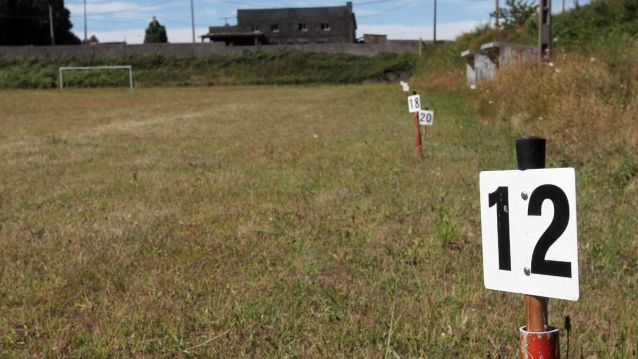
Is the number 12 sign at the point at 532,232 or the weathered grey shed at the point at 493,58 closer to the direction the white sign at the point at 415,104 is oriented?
the number 12 sign

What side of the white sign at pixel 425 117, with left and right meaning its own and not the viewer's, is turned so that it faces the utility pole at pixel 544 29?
back

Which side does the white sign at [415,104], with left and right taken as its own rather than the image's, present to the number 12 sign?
front

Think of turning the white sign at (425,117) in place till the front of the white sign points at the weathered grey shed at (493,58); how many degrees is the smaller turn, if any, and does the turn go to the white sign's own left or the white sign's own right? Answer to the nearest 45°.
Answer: approximately 180°

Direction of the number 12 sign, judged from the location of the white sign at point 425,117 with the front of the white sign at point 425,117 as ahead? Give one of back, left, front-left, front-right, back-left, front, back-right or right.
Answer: front

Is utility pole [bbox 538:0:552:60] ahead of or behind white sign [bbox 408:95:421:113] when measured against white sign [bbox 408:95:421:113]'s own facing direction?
behind

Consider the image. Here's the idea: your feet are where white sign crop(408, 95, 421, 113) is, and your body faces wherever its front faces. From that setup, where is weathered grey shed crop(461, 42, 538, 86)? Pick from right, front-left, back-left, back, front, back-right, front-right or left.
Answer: back

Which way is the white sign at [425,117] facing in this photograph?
toward the camera

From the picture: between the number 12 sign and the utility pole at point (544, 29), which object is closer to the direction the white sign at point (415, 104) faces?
the number 12 sign
